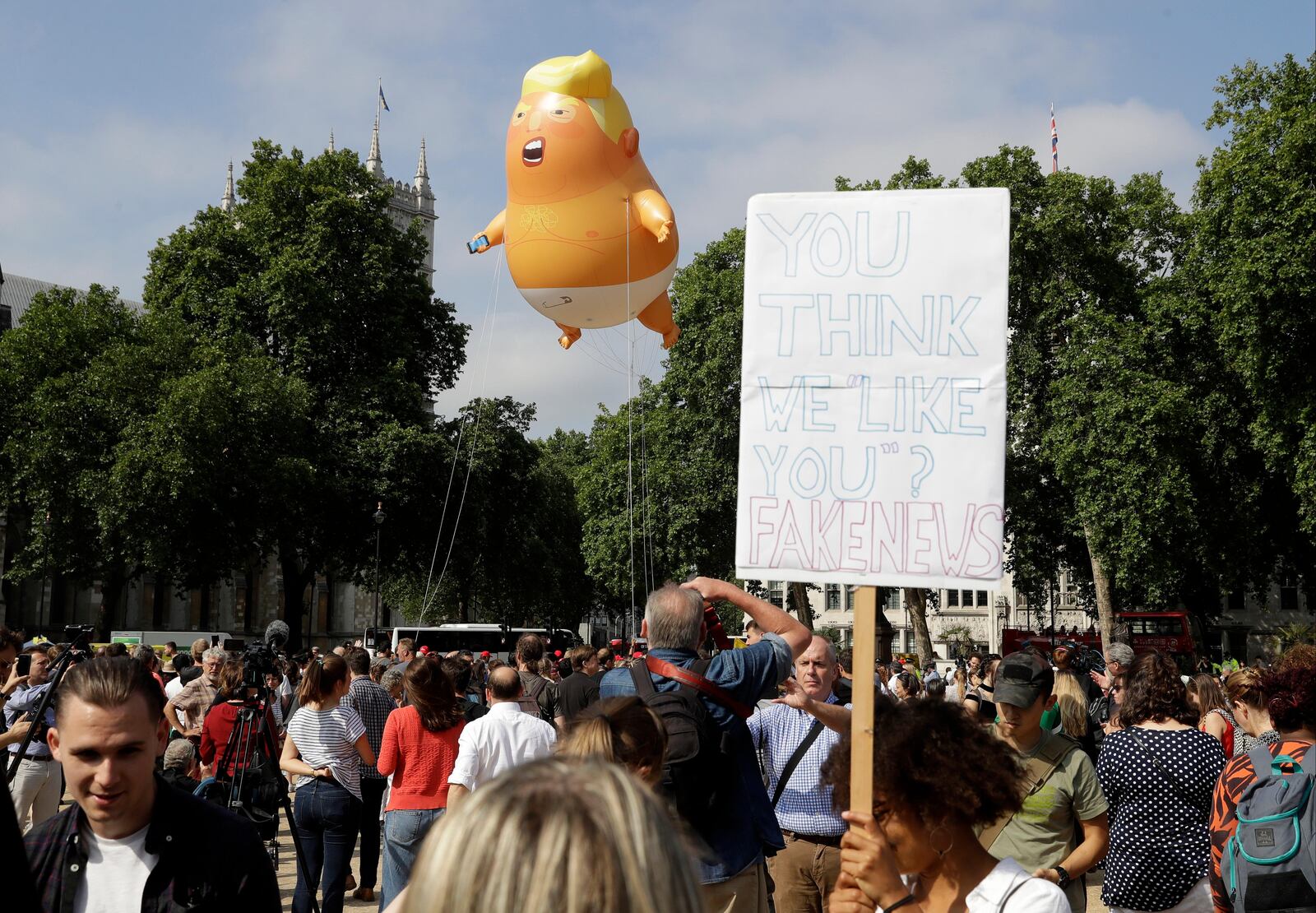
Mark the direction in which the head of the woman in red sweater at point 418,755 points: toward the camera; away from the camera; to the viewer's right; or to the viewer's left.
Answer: away from the camera

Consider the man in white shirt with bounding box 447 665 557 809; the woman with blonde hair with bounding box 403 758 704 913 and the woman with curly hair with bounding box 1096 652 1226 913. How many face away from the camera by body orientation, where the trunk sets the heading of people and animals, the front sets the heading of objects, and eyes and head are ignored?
3

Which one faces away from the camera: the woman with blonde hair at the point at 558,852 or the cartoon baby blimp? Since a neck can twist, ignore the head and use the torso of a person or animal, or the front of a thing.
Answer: the woman with blonde hair

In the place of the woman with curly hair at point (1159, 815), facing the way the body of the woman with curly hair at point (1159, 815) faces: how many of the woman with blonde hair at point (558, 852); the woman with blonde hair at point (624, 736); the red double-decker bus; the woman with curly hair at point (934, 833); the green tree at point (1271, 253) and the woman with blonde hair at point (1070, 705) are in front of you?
3

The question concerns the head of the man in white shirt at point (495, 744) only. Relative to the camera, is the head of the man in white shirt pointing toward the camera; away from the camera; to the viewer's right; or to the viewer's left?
away from the camera

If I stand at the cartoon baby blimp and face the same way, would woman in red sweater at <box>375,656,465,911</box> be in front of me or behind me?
in front

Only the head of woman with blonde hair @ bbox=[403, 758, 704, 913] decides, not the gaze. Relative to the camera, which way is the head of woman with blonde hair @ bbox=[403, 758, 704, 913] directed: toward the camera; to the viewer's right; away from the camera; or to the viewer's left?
away from the camera

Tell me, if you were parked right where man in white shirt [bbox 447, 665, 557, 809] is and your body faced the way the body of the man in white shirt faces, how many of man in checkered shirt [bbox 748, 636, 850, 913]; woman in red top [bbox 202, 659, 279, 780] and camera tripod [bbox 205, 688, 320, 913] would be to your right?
1

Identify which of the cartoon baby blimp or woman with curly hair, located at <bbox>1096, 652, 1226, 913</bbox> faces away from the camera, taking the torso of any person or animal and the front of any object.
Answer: the woman with curly hair

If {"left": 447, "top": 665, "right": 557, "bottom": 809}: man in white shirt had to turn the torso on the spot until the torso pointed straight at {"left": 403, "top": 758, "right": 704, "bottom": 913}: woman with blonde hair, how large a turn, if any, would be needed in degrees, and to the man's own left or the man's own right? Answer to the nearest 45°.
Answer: approximately 180°

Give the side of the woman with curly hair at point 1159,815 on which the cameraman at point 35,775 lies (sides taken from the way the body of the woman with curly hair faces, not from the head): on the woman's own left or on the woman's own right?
on the woman's own left

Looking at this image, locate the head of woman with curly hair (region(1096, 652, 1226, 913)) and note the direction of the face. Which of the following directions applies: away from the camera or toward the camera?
away from the camera

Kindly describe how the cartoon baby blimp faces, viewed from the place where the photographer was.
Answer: facing the viewer and to the left of the viewer

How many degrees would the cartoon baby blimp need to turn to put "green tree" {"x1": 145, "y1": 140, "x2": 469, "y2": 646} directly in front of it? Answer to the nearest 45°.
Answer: approximately 135° to its right

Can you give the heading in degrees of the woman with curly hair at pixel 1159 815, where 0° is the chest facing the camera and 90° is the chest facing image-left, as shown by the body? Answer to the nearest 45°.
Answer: approximately 180°
